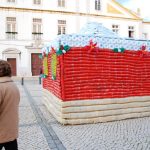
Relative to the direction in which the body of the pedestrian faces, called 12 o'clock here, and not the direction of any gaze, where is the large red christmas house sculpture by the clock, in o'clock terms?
The large red christmas house sculpture is roughly at 1 o'clock from the pedestrian.

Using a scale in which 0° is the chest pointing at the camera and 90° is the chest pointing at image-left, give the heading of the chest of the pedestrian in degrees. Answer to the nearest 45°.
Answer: approximately 180°

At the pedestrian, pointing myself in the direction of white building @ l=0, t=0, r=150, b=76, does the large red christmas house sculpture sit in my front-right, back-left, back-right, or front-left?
front-right

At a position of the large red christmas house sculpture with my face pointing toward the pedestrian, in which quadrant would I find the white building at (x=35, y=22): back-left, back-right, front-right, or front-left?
back-right

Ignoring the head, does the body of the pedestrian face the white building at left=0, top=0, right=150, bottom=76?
yes
